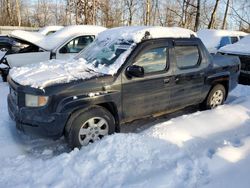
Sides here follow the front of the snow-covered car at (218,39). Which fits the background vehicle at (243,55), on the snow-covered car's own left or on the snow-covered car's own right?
on the snow-covered car's own left

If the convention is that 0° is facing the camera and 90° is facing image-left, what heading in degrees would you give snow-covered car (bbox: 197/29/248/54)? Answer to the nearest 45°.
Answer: approximately 45°

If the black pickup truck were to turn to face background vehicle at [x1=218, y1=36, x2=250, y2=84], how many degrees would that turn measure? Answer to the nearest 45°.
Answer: approximately 180°

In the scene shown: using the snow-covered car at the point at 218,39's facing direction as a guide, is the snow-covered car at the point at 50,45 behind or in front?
in front

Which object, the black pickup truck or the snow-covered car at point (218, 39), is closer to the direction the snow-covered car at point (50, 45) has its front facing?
the black pickup truck

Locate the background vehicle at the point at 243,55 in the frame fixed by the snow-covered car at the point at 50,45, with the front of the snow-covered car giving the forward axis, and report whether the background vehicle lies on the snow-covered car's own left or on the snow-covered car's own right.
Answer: on the snow-covered car's own left

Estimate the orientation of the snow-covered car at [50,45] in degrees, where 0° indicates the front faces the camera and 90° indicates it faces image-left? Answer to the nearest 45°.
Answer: approximately 45°

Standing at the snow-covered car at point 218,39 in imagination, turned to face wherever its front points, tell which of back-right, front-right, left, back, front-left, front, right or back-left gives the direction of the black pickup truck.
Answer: front-left
